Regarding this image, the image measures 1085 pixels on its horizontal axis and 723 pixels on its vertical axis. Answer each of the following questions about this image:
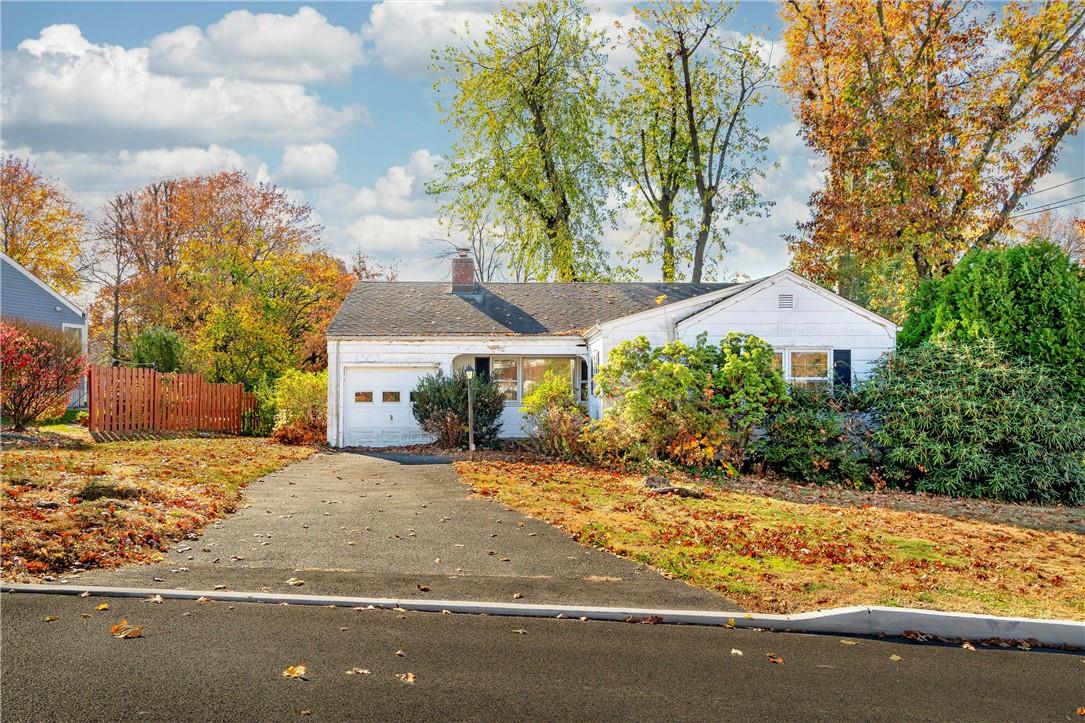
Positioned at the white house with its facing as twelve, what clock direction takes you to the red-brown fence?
The red-brown fence is roughly at 3 o'clock from the white house.

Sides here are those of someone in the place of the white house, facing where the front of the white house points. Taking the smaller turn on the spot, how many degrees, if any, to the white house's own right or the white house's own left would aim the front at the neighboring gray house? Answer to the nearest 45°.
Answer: approximately 90° to the white house's own right

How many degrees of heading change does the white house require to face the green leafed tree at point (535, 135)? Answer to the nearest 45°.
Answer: approximately 180°

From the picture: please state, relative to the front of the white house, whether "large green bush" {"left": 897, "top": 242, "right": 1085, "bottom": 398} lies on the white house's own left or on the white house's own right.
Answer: on the white house's own left

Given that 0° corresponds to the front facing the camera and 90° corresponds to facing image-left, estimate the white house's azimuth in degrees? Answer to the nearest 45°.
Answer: approximately 0°

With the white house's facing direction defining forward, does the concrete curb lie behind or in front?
in front

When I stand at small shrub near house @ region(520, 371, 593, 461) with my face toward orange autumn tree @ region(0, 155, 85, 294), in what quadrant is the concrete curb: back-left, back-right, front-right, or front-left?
back-left

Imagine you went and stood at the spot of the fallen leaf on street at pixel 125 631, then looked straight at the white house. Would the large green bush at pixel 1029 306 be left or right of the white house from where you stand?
right

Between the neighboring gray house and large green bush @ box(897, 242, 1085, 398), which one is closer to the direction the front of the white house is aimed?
the large green bush

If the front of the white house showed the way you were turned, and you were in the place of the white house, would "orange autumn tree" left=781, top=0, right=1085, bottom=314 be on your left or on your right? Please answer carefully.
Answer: on your left

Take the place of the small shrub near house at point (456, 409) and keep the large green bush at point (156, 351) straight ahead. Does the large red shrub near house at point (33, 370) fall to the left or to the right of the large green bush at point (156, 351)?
left

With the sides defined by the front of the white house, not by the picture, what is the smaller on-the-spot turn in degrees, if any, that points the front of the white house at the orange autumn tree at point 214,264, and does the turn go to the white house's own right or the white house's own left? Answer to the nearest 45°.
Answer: approximately 135° to the white house's own right

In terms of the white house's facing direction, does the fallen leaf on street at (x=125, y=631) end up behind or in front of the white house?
in front
